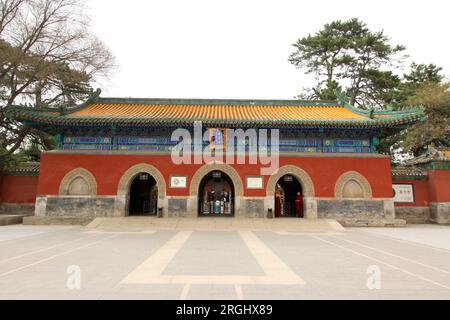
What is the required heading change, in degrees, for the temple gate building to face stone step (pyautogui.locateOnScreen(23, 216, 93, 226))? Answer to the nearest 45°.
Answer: approximately 90° to its right

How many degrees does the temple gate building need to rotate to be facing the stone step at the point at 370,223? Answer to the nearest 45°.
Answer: approximately 90° to its left

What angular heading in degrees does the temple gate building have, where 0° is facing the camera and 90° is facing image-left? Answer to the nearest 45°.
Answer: approximately 0°
